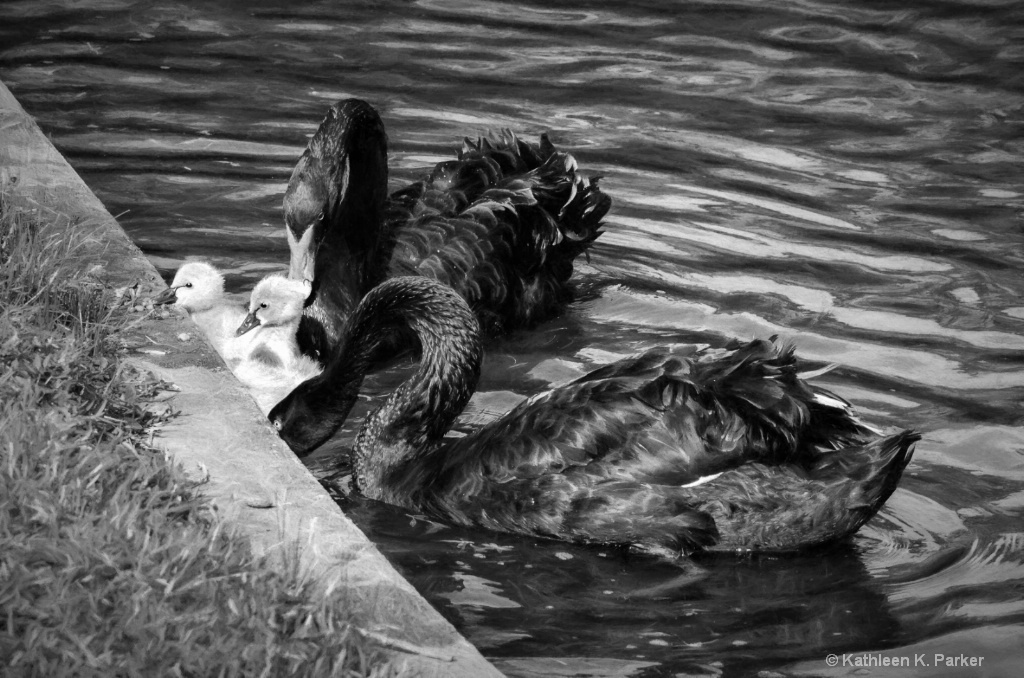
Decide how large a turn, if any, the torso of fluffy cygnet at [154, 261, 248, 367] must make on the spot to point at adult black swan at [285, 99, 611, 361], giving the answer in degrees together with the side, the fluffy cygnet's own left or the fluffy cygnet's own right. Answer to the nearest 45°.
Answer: approximately 180°

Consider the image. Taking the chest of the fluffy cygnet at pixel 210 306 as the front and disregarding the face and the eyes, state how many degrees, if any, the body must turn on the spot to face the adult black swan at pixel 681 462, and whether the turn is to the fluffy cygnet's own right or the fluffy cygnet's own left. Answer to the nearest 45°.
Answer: approximately 135° to the fluffy cygnet's own left

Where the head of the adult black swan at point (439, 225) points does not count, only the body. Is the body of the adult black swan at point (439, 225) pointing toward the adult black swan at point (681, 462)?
no

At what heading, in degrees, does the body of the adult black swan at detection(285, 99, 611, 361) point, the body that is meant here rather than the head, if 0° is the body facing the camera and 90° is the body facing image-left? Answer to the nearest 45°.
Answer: approximately 45°

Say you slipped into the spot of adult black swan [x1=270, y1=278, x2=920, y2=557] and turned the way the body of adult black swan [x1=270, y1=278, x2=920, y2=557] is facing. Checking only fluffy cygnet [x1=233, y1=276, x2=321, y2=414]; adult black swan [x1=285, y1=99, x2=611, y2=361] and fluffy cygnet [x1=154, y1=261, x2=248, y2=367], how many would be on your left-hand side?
0

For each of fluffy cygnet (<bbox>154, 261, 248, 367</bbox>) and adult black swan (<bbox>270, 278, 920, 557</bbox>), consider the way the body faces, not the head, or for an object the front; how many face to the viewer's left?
2

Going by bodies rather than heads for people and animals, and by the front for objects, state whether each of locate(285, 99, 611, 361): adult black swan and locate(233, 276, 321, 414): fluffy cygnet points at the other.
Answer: no

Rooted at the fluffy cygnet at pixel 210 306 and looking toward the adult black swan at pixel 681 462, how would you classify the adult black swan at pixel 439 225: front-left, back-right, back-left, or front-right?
front-left

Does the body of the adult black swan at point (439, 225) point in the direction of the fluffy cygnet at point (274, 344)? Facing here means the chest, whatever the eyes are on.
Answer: yes

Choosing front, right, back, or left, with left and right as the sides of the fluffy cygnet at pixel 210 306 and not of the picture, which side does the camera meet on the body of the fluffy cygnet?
left

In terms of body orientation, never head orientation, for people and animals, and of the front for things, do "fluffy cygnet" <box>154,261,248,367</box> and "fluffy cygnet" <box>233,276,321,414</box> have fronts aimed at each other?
no

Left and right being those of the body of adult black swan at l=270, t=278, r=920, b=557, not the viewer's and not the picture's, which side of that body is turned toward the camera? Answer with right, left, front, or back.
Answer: left

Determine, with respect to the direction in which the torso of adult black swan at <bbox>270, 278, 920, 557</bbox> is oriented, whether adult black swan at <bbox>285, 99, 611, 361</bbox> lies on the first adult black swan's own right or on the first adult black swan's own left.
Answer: on the first adult black swan's own right
